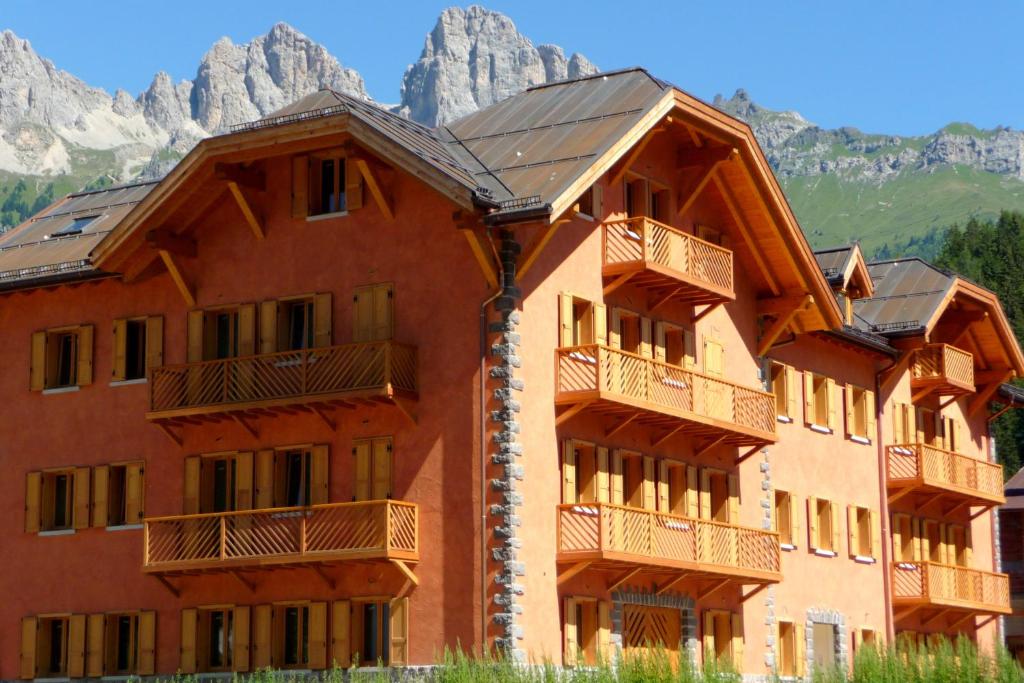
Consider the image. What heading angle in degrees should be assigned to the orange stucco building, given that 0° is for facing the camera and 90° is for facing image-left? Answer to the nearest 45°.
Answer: approximately 315°
